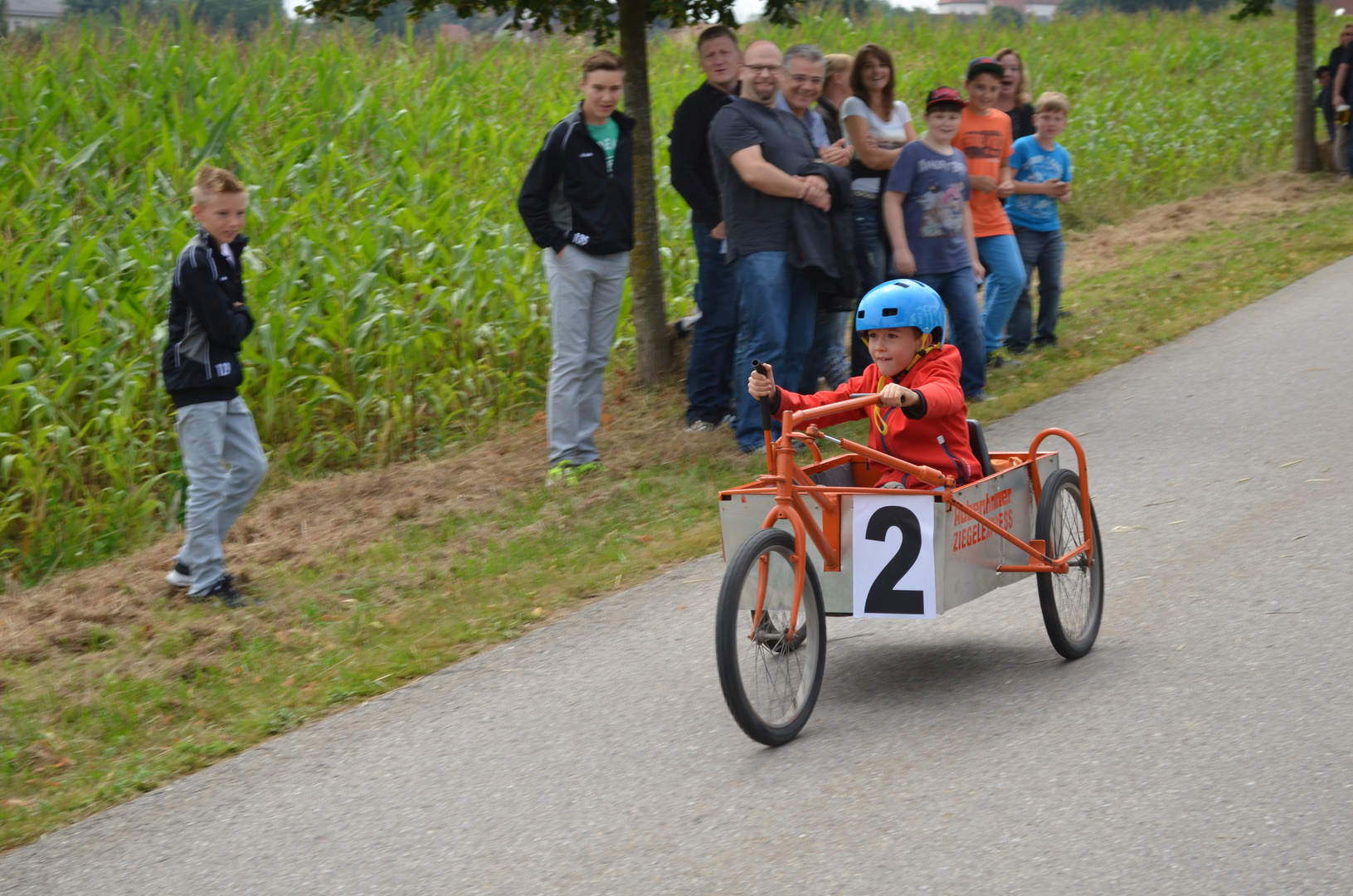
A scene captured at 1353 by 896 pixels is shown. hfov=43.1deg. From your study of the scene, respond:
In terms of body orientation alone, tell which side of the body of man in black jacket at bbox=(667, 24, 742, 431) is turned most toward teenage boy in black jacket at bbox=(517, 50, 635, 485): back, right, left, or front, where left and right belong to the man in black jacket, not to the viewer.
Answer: right

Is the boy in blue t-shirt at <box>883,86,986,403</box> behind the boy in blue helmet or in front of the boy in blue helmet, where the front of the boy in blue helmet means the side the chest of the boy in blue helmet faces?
behind

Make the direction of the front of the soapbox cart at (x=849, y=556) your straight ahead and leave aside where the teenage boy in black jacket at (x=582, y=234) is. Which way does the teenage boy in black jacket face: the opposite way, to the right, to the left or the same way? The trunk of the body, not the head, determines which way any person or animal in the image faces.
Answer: to the left

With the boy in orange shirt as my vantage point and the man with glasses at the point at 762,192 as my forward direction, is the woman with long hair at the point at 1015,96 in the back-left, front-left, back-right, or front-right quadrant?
back-right

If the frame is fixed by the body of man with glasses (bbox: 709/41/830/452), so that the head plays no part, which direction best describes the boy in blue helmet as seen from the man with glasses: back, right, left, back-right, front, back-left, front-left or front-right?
front-right

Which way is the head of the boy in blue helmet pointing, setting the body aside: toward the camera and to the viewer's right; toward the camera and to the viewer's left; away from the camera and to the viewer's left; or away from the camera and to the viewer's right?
toward the camera and to the viewer's left

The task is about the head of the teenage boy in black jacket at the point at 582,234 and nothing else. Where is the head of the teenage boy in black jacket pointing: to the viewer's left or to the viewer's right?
to the viewer's right

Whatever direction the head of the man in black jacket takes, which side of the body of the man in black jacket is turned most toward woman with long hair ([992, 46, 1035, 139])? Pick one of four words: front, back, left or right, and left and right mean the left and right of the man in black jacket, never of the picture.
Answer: left

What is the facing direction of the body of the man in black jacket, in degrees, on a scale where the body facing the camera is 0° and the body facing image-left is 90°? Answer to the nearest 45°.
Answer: approximately 315°

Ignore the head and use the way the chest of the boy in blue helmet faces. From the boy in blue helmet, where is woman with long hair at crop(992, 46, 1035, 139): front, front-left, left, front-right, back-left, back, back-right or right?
back-right

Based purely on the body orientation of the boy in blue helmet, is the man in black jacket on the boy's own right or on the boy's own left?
on the boy's own right
